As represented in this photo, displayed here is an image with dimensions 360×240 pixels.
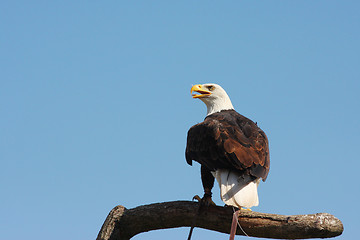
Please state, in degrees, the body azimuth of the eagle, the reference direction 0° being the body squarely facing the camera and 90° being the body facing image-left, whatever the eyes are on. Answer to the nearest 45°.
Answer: approximately 135°
